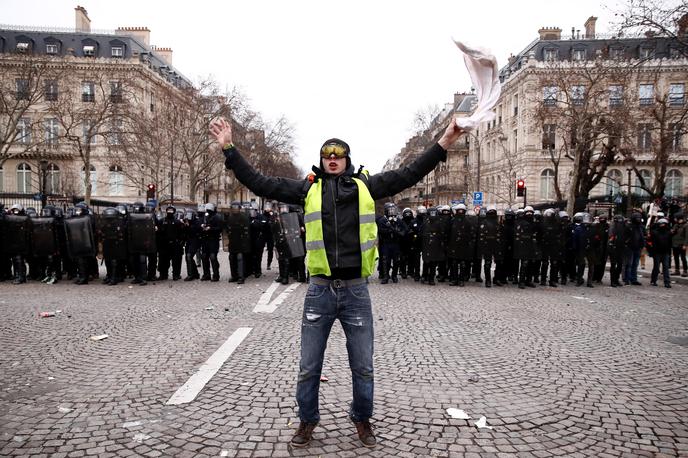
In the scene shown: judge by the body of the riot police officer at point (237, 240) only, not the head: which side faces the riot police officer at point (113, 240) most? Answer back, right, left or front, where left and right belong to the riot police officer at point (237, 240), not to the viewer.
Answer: right

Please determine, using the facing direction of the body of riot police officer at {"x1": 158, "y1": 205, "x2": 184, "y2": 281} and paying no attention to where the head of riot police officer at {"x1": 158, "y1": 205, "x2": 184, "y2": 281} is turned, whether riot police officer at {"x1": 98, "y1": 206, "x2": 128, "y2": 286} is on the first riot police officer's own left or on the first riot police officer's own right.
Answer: on the first riot police officer's own right

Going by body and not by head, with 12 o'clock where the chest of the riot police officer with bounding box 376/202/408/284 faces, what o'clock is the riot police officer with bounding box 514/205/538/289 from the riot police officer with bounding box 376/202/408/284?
the riot police officer with bounding box 514/205/538/289 is roughly at 9 o'clock from the riot police officer with bounding box 376/202/408/284.

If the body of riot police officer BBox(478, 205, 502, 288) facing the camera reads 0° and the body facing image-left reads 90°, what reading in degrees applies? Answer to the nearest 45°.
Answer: approximately 0°

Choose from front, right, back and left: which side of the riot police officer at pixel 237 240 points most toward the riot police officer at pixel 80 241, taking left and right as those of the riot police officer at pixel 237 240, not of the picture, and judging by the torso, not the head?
right

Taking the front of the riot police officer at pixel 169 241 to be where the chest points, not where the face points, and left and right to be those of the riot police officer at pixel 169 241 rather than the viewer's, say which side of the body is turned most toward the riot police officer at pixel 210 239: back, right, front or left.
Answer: left

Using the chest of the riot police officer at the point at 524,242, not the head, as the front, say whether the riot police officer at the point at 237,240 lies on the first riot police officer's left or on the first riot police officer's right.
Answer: on the first riot police officer's right

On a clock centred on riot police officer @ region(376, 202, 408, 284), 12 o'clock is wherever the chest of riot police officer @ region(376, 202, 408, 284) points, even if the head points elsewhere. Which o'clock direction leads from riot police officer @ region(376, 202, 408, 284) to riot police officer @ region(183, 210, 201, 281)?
riot police officer @ region(183, 210, 201, 281) is roughly at 3 o'clock from riot police officer @ region(376, 202, 408, 284).

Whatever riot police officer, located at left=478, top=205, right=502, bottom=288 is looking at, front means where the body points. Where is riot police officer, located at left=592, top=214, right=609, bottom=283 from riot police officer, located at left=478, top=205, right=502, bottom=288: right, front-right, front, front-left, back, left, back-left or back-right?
back-left

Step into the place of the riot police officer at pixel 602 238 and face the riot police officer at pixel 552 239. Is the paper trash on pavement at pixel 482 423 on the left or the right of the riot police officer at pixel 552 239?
left

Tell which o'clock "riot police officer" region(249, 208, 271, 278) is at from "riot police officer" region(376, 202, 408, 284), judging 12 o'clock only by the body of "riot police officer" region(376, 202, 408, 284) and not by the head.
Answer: "riot police officer" region(249, 208, 271, 278) is roughly at 3 o'clock from "riot police officer" region(376, 202, 408, 284).
